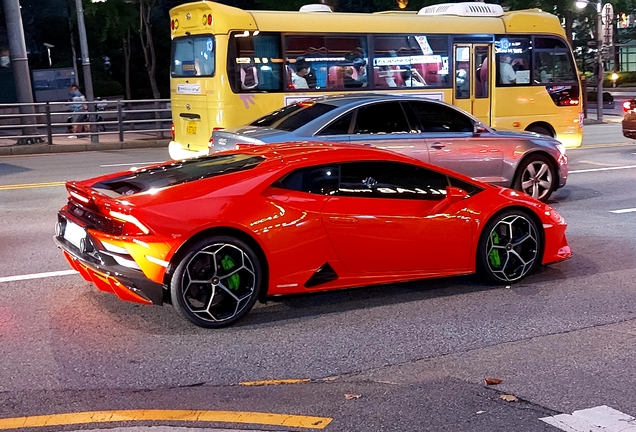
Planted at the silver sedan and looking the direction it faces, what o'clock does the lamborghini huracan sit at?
The lamborghini huracan is roughly at 5 o'clock from the silver sedan.

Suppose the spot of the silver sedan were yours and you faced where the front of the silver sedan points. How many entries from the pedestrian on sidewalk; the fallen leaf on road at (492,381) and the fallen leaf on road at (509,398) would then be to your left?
1

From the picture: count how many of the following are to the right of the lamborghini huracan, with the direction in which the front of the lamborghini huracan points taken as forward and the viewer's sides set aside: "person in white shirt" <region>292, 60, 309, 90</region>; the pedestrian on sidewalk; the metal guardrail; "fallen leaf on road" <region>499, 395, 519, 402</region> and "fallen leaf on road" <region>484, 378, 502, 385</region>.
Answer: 2

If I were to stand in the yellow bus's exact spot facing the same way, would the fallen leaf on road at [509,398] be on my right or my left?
on my right

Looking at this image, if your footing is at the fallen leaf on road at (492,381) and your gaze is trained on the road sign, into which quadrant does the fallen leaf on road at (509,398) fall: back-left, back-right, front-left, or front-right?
back-right

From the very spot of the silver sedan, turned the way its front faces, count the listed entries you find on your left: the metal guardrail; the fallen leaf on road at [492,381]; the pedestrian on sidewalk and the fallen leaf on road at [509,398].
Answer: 2

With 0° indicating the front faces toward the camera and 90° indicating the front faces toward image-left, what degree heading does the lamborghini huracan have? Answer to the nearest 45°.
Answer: approximately 225°

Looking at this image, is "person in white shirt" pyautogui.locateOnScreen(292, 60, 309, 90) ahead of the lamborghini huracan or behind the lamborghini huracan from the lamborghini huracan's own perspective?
ahead

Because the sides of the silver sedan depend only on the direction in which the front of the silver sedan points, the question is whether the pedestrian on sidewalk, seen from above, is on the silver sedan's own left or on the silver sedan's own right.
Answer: on the silver sedan's own left

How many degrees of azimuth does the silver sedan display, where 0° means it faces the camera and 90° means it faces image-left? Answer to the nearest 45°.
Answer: approximately 225°

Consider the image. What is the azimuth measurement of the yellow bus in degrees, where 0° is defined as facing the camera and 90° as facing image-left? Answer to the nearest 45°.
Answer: approximately 225°

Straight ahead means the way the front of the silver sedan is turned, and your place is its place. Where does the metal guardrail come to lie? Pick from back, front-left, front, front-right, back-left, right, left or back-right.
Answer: left

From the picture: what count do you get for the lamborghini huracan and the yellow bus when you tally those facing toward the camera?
0
